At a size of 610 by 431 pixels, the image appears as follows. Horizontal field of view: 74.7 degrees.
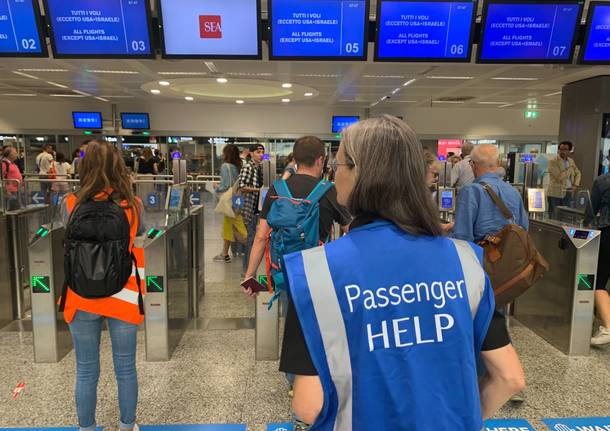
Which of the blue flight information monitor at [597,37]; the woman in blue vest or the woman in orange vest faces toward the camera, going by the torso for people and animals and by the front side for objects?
the blue flight information monitor

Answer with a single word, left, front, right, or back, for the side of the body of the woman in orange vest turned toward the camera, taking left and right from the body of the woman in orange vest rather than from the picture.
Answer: back

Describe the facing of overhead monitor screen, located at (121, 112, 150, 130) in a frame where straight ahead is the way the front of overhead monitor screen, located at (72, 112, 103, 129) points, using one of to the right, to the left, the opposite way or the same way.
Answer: the same way

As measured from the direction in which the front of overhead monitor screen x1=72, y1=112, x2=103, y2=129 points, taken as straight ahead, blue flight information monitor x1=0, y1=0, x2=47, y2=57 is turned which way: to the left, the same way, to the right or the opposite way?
the same way

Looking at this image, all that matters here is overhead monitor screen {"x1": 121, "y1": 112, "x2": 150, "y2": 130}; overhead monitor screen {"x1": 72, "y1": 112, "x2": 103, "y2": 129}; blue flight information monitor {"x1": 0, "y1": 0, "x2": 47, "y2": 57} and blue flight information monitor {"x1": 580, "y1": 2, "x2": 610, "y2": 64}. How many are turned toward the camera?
4

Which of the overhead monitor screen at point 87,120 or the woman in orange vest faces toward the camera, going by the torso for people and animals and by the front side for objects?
the overhead monitor screen

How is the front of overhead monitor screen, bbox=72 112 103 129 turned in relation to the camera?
facing the viewer

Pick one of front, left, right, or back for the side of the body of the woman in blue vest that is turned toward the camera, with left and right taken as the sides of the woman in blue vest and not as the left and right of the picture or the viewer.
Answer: back

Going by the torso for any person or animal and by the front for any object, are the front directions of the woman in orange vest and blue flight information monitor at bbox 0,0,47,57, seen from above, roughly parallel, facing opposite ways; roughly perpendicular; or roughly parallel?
roughly parallel, facing opposite ways

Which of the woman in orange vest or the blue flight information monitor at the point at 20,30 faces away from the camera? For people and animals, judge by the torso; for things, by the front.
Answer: the woman in orange vest

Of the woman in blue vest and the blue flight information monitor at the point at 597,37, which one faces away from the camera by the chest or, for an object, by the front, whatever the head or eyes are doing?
the woman in blue vest

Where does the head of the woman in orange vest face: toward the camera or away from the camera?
away from the camera

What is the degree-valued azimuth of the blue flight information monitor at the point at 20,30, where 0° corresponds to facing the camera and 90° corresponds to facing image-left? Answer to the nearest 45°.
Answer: approximately 0°

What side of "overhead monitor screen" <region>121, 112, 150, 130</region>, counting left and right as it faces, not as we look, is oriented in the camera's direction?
front

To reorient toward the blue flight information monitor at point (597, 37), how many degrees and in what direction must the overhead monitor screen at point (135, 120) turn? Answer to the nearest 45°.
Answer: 0° — it already faces it

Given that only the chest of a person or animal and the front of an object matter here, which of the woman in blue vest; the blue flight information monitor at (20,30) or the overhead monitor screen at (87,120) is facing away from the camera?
the woman in blue vest

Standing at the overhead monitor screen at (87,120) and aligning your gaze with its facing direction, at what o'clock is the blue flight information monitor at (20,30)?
The blue flight information monitor is roughly at 12 o'clock from the overhead monitor screen.
